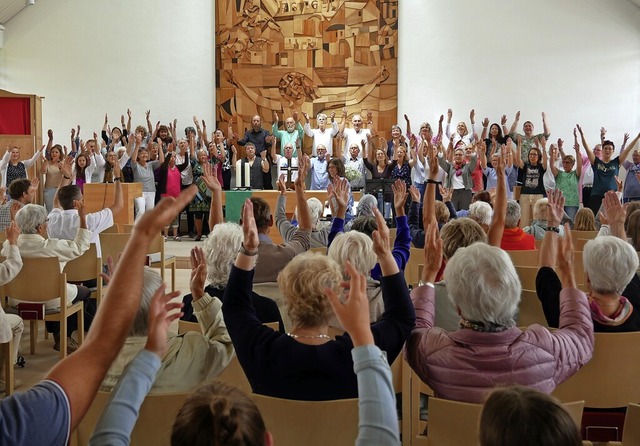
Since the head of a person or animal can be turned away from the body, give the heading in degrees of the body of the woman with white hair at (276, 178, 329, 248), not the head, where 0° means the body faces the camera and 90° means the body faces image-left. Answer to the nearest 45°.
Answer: approximately 180°

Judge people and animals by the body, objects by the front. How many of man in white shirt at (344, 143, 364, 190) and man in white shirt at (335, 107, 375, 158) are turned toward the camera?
2

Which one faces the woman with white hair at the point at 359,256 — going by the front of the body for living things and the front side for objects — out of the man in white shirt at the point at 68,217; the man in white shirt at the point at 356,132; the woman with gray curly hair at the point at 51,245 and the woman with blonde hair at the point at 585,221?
the man in white shirt at the point at 356,132

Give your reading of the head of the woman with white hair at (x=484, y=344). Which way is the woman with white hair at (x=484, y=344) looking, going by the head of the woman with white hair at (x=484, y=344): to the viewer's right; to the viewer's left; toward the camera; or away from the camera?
away from the camera

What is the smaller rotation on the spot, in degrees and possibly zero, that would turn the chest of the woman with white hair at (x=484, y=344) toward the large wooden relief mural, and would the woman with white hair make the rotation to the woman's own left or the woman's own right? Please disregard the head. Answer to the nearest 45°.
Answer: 0° — they already face it

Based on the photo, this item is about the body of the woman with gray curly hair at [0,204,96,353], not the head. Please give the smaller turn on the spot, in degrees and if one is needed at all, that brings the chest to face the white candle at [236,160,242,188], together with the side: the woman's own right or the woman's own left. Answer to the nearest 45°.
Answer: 0° — they already face it

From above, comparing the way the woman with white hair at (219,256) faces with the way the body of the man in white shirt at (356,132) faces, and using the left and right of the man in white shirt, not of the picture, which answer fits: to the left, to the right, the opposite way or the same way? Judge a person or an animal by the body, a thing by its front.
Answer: the opposite way

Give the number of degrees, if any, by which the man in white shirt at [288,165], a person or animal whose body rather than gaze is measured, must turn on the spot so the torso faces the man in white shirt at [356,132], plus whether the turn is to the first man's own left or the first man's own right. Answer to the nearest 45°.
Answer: approximately 135° to the first man's own left

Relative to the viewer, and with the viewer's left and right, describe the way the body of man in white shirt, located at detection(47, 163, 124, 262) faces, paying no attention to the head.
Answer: facing away from the viewer and to the right of the viewer

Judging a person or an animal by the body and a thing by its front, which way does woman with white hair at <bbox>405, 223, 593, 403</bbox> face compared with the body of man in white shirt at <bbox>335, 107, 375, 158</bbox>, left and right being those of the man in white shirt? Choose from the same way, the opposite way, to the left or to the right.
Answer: the opposite way

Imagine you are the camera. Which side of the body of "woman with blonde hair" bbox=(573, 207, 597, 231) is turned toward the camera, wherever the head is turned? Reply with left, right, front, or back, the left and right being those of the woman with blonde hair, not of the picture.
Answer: back

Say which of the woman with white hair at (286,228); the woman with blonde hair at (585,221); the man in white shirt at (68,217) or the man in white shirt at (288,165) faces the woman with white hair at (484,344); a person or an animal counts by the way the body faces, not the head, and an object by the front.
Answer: the man in white shirt at (288,165)
